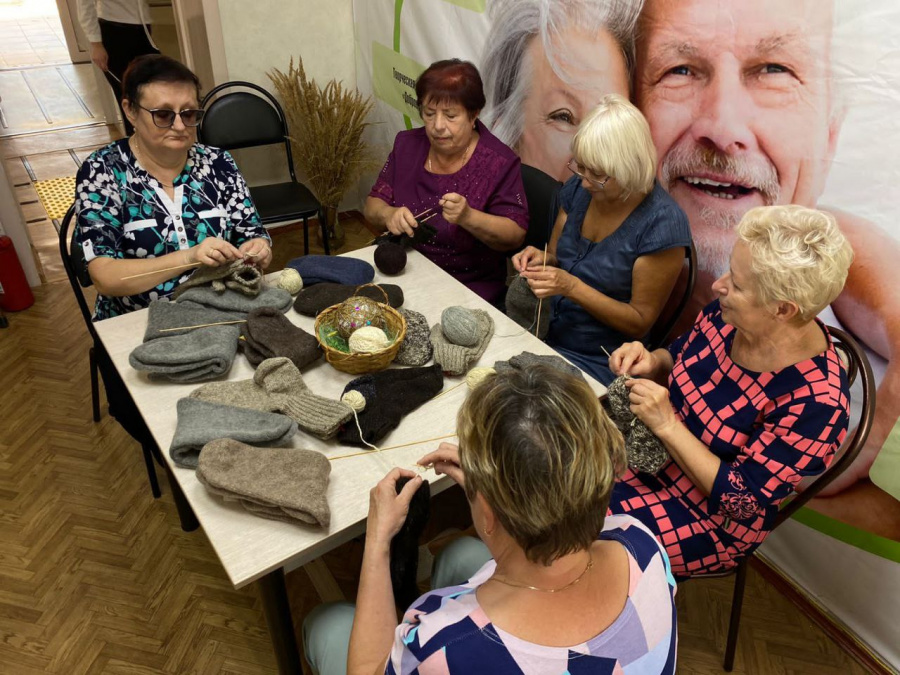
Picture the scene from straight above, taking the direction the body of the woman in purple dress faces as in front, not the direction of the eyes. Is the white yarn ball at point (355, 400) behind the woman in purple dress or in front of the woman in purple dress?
in front

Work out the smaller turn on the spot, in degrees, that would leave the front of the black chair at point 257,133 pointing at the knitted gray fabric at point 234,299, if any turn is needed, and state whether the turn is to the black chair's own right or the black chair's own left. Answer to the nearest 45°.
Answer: approximately 45° to the black chair's own right

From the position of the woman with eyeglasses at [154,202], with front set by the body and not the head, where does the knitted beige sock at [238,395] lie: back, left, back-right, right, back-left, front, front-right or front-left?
front-right

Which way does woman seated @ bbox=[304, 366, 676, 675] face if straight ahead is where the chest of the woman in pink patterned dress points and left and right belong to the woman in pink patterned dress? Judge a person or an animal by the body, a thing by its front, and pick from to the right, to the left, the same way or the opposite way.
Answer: to the right

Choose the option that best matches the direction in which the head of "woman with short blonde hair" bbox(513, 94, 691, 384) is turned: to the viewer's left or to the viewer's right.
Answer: to the viewer's left

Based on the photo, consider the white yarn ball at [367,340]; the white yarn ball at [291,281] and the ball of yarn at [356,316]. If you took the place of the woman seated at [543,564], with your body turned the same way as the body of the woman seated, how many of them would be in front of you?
3

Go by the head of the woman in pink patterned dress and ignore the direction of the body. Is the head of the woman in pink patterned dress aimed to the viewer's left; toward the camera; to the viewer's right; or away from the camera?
to the viewer's left

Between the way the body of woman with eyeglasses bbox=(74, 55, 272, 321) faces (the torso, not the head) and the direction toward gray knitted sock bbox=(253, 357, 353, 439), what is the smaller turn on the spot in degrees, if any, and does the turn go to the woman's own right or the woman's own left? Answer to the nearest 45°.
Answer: approximately 45° to the woman's own right

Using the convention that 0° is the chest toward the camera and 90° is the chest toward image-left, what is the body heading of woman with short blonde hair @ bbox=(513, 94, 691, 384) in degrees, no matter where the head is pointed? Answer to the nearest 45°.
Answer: approximately 45°
